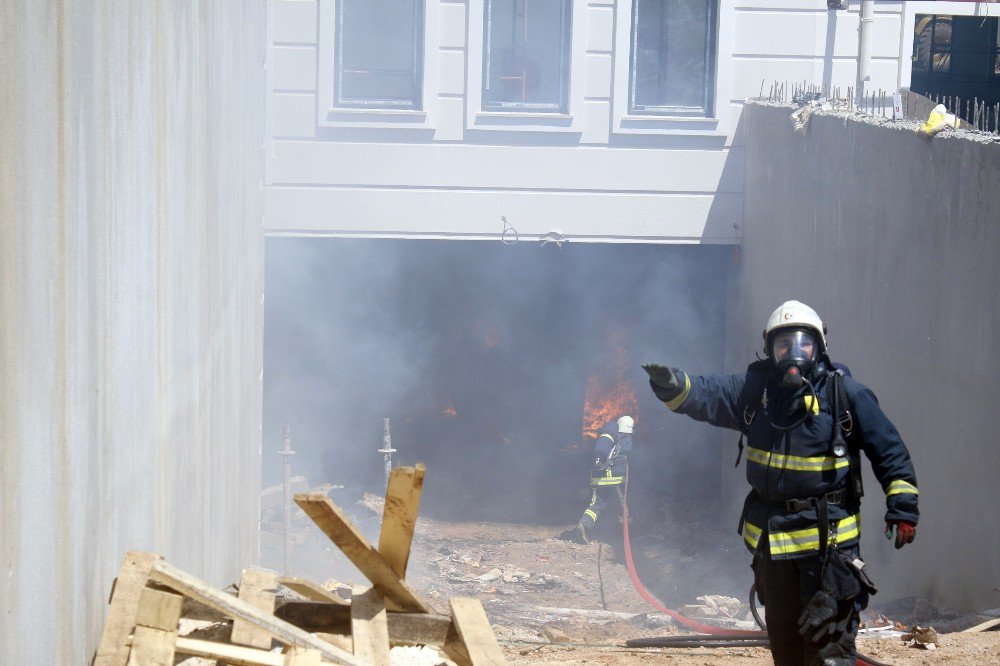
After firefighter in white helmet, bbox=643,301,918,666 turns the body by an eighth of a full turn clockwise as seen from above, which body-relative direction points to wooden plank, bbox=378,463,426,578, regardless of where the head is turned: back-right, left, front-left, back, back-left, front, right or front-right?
front

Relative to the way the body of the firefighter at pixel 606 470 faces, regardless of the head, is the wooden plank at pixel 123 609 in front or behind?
behind

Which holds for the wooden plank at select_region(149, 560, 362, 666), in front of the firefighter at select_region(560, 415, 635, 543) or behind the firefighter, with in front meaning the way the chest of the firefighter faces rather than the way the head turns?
behind

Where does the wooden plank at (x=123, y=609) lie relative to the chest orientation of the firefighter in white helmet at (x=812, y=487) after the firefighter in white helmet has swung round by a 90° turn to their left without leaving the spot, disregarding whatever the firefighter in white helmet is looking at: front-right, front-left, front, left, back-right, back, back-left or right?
back-right

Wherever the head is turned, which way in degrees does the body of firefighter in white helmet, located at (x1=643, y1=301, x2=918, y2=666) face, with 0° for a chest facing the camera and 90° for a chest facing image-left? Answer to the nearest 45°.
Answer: approximately 0°

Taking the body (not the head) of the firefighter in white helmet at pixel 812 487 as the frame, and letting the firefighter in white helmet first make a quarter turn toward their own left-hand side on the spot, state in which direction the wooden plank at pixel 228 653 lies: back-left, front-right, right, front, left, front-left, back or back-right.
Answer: back-right

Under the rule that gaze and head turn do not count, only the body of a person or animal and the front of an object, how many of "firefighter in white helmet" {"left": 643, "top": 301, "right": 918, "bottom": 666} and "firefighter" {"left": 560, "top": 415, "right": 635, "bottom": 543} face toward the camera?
1

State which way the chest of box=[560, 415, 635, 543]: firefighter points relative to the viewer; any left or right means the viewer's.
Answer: facing away from the viewer and to the right of the viewer

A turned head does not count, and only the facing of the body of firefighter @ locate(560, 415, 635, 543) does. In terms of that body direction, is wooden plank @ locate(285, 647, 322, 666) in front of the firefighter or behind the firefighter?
behind

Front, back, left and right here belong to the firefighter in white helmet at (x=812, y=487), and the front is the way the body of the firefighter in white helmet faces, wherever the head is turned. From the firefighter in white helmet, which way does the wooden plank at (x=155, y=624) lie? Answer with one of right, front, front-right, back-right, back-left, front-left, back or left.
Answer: front-right

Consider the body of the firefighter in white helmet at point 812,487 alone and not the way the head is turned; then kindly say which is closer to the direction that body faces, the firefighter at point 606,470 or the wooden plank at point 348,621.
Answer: the wooden plank
